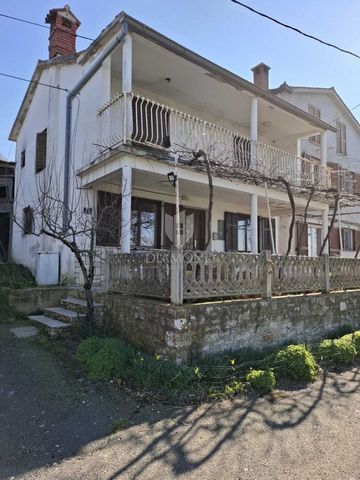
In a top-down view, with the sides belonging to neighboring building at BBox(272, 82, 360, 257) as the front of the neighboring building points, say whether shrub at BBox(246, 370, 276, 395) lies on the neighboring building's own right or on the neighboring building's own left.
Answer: on the neighboring building's own right

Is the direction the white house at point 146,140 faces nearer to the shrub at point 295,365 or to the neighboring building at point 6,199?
the shrub

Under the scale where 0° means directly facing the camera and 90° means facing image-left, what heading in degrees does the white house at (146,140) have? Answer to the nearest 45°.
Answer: approximately 315°

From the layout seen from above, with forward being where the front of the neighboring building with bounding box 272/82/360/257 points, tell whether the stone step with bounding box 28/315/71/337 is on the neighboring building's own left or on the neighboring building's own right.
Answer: on the neighboring building's own right

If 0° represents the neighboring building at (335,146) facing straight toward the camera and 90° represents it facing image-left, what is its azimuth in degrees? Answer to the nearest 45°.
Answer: approximately 315°

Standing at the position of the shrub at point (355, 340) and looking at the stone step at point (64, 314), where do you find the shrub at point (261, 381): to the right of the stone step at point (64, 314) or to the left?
left

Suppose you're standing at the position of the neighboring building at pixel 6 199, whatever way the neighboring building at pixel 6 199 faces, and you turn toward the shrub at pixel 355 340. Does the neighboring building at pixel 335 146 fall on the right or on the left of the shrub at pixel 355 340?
left

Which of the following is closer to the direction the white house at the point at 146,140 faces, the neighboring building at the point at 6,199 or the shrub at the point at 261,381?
the shrub

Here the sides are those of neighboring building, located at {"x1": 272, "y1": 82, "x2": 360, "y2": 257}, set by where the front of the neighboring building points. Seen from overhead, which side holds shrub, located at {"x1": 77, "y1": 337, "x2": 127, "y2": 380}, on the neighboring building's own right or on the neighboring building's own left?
on the neighboring building's own right

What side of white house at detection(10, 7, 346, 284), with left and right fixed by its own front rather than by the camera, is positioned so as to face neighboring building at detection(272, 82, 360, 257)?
left

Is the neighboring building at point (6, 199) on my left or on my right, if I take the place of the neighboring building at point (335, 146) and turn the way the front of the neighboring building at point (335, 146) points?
on my right

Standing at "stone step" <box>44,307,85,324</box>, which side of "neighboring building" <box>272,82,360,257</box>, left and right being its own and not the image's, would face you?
right

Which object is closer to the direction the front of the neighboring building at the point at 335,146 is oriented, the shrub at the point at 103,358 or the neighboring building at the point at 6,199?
the shrub
